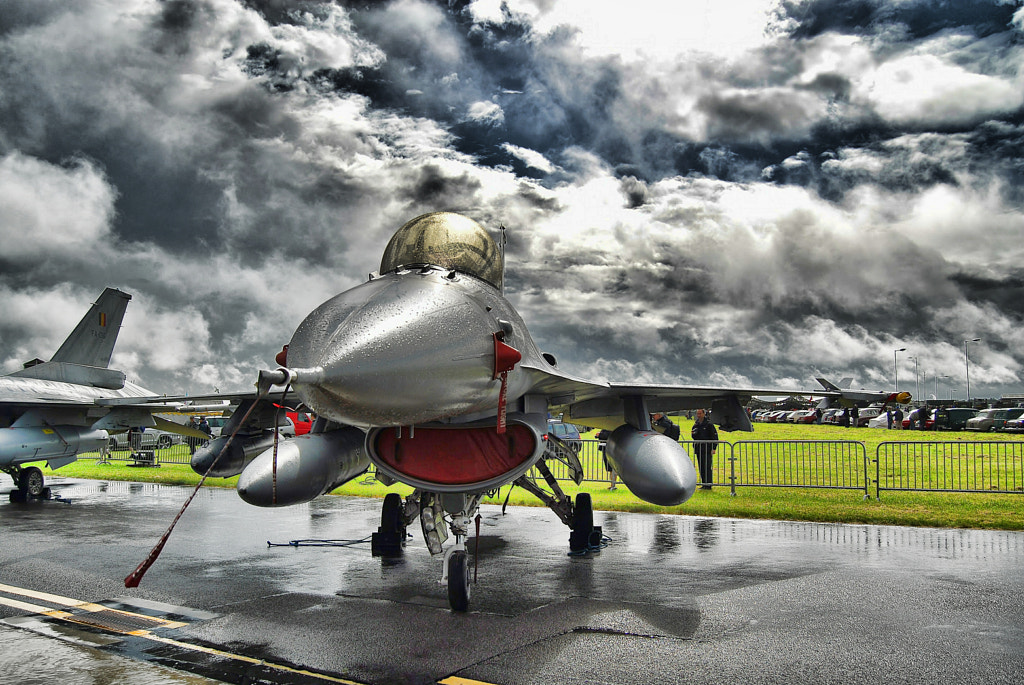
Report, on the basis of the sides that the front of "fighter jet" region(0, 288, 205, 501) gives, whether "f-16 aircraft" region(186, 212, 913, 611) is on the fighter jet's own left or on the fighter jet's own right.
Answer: on the fighter jet's own left

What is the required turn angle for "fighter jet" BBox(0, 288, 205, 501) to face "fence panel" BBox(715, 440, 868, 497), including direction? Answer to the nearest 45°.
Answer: approximately 135° to its left

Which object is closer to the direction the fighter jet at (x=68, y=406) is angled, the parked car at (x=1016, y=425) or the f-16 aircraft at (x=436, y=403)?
the f-16 aircraft

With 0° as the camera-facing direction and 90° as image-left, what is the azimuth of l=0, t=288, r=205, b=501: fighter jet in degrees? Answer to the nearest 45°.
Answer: approximately 45°

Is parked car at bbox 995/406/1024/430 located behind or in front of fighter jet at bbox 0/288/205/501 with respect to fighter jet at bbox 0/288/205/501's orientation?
behind
